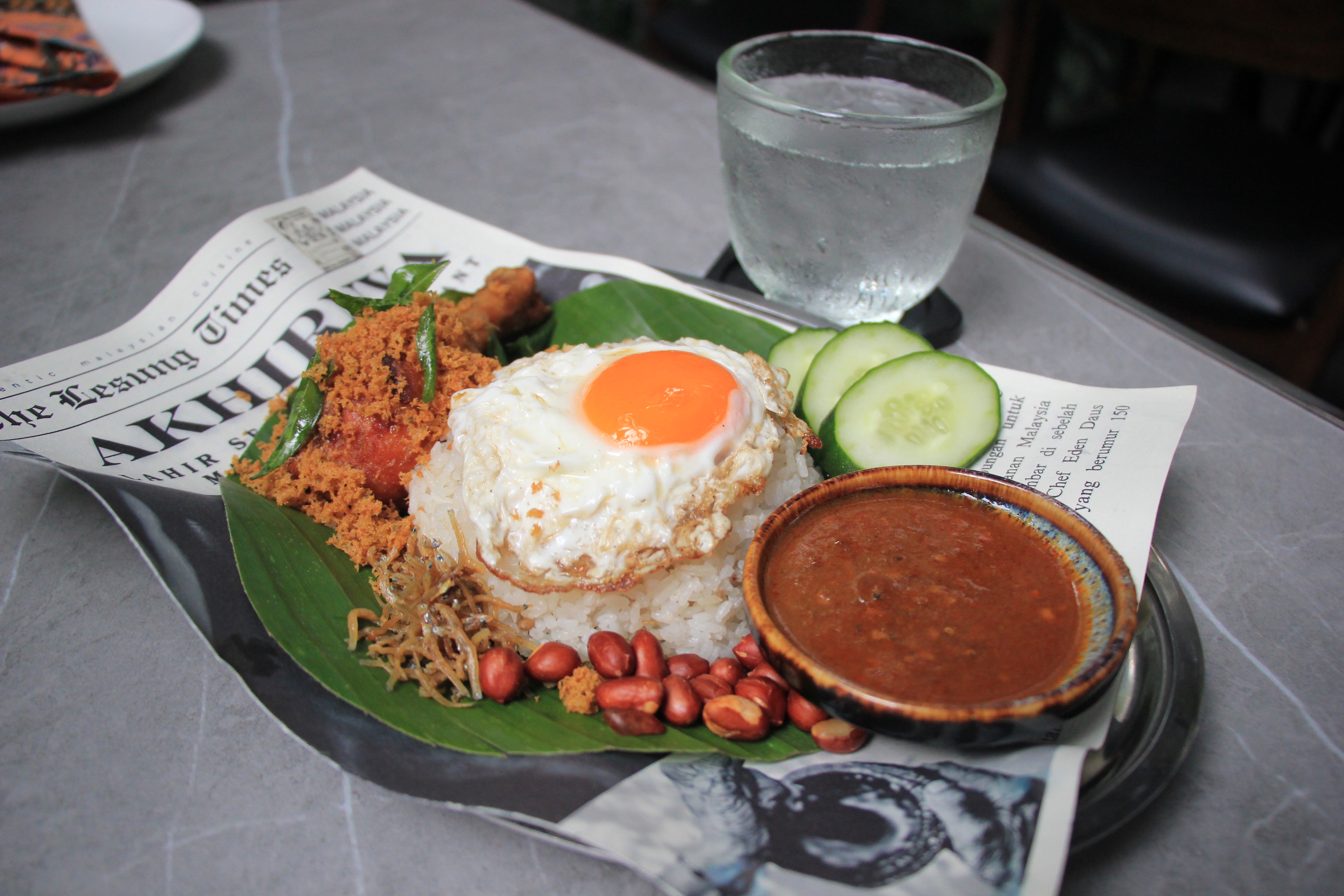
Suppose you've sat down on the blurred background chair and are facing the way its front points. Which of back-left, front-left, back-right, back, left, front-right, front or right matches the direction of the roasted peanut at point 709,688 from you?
front-left

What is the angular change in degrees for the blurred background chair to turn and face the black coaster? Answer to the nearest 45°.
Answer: approximately 45° to its left

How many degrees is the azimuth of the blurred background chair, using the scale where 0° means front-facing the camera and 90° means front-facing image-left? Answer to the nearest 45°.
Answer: approximately 45°

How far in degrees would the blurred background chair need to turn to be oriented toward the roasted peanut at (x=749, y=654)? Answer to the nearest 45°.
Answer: approximately 45° to its left

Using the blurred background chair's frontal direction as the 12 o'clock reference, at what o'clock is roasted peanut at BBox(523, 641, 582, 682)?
The roasted peanut is roughly at 11 o'clock from the blurred background chair.

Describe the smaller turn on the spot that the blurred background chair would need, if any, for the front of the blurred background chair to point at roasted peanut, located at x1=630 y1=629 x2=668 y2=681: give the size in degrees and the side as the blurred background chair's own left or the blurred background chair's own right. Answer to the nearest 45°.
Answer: approximately 45° to the blurred background chair's own left

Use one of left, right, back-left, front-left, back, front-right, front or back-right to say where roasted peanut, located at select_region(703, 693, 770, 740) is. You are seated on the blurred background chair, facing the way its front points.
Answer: front-left

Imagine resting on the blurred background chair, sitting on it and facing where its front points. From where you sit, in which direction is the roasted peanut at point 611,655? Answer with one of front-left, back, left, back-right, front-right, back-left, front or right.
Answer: front-left

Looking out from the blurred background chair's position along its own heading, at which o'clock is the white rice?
The white rice is roughly at 11 o'clock from the blurred background chair.

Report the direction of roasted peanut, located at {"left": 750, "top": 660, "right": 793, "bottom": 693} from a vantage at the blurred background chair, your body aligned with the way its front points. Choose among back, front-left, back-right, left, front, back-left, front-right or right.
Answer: front-left

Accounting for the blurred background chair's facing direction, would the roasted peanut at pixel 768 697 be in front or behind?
in front

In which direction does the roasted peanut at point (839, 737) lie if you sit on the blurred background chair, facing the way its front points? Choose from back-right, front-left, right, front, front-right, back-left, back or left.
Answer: front-left

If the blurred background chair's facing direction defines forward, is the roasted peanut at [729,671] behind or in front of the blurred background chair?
in front

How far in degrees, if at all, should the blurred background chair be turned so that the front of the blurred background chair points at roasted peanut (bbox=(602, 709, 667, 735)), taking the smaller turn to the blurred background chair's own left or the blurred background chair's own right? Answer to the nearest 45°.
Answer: approximately 45° to the blurred background chair's own left

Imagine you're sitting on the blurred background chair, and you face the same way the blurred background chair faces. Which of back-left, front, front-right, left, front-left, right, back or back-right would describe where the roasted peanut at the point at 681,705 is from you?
front-left

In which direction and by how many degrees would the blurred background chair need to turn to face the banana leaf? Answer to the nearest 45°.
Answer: approximately 45° to its left

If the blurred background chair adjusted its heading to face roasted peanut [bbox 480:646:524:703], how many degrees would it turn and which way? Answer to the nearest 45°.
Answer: approximately 45° to its left

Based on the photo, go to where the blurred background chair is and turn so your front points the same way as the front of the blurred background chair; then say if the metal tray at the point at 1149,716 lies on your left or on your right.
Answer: on your left
